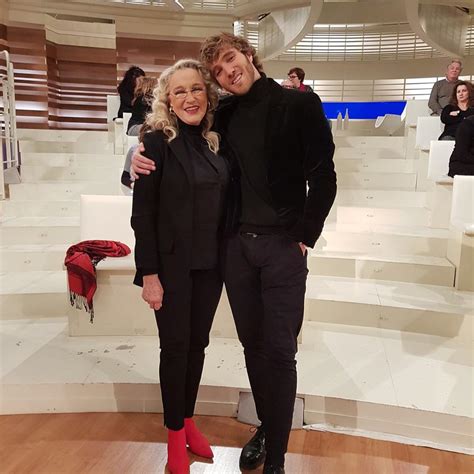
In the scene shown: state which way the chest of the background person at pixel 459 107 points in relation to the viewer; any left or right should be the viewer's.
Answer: facing the viewer and to the left of the viewer

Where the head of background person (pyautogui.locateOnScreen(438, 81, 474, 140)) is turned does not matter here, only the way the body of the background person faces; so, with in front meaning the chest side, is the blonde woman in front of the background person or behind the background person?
in front

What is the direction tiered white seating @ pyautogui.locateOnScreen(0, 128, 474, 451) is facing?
toward the camera

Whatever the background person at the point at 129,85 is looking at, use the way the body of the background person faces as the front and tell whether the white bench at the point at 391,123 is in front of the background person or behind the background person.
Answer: in front

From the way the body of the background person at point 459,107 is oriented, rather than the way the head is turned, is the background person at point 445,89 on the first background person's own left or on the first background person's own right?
on the first background person's own right

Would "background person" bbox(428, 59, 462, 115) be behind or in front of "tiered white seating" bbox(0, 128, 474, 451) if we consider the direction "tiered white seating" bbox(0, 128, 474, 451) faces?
behind
